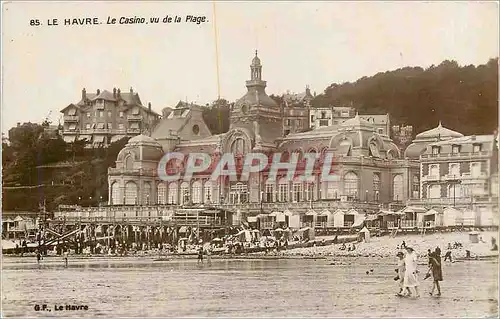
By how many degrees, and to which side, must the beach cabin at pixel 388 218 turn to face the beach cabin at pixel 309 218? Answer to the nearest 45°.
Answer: approximately 90° to its right

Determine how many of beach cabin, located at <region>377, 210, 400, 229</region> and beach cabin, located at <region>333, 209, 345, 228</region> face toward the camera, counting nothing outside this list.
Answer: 2

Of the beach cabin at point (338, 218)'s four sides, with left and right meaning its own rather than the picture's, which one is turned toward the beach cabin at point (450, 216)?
left

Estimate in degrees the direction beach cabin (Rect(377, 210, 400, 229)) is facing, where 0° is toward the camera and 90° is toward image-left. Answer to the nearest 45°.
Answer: approximately 0°

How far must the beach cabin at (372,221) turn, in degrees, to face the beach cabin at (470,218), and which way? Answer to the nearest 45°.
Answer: approximately 90° to its left

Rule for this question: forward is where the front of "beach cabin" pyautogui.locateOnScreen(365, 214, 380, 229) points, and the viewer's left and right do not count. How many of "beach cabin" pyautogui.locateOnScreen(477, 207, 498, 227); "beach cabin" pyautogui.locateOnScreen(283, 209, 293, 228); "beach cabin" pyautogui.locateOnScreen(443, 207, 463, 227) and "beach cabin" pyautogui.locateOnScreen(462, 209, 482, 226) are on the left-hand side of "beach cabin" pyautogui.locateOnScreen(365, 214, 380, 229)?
3

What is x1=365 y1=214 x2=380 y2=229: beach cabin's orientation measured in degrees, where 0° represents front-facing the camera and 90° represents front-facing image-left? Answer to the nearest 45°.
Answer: approximately 0°
